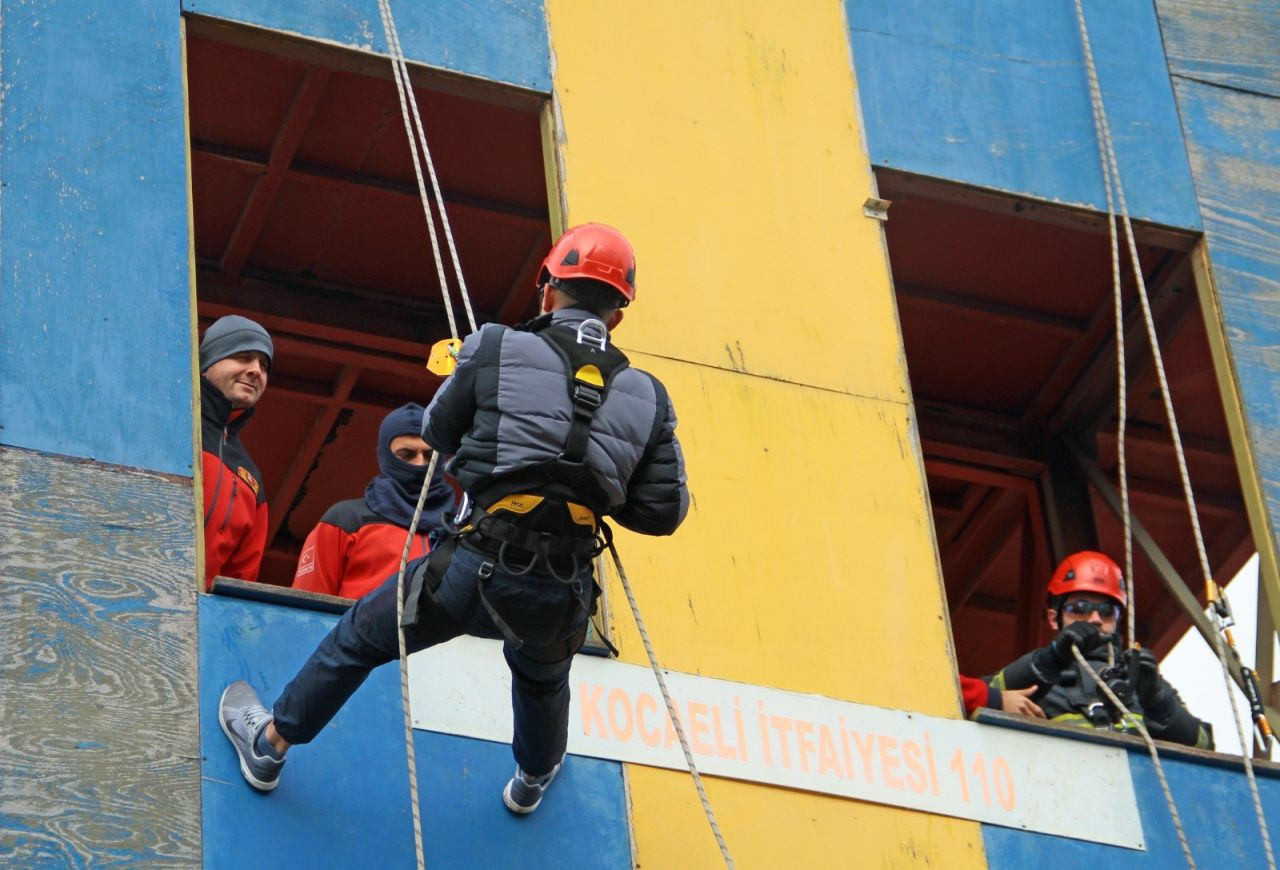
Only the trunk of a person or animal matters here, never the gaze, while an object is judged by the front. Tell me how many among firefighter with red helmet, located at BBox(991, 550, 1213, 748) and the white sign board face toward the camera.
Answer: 2

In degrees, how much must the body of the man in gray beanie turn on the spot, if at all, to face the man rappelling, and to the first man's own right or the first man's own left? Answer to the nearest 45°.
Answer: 0° — they already face them

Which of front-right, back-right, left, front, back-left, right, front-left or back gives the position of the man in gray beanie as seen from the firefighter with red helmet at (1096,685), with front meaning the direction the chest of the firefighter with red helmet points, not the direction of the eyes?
front-right

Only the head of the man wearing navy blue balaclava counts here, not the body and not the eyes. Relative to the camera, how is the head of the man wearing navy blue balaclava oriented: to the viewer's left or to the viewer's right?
to the viewer's right

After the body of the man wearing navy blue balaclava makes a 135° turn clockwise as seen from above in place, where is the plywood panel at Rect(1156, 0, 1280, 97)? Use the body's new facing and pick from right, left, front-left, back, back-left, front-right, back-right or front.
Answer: back

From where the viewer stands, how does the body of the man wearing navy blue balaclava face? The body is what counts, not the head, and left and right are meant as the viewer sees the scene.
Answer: facing the viewer and to the right of the viewer

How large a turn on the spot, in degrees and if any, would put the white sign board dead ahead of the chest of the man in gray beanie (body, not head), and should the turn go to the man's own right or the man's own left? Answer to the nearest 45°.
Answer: approximately 45° to the man's own left

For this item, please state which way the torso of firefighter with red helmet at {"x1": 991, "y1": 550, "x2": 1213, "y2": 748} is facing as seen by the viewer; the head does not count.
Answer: toward the camera

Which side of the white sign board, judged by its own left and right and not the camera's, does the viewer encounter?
front

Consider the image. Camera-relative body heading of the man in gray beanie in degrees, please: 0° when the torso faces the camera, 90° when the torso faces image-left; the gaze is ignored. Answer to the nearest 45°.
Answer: approximately 315°

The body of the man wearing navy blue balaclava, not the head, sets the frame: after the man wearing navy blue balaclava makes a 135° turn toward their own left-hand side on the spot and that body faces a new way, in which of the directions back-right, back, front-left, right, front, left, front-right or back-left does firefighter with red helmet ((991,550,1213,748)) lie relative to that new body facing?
right

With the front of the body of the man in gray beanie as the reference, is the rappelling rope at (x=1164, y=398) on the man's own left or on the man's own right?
on the man's own left
